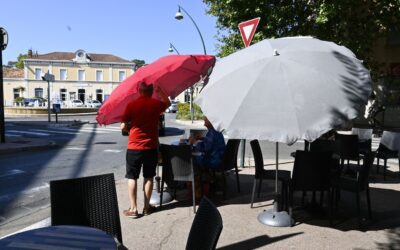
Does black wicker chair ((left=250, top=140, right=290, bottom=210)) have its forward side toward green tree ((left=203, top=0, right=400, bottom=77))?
no

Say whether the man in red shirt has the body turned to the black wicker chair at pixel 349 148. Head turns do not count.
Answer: no

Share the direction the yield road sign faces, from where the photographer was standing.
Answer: facing the viewer and to the left of the viewer

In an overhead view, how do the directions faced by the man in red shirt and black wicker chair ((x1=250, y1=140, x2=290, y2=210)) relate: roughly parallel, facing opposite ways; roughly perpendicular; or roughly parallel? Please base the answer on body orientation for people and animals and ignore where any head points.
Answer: roughly perpendicular

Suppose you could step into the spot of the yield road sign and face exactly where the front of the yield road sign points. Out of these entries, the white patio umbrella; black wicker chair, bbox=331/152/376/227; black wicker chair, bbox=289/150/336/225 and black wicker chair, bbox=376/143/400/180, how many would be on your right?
0

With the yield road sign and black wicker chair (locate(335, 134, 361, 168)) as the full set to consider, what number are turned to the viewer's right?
0

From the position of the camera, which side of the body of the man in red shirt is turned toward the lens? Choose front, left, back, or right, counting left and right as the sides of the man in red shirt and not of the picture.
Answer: back

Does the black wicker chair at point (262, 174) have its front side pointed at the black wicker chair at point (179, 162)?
no

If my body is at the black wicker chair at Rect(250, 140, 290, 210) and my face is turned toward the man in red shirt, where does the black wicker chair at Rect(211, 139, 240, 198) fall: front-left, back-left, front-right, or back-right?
front-right

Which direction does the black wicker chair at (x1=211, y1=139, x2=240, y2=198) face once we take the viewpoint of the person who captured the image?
facing away from the viewer and to the left of the viewer
